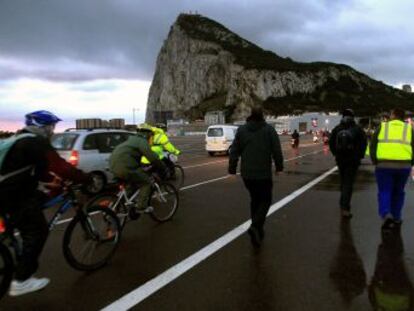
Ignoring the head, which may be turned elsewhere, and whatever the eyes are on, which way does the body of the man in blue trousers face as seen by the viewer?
away from the camera

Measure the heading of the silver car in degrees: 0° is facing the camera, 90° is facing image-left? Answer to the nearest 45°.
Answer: approximately 225°

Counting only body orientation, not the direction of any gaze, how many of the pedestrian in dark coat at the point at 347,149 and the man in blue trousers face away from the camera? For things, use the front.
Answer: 2

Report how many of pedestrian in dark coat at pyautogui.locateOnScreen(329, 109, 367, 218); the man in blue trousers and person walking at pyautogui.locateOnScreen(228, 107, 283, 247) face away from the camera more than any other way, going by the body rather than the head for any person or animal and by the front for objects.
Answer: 3

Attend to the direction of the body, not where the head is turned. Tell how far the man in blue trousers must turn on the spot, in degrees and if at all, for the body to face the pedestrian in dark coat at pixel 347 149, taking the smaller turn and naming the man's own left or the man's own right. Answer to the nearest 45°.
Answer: approximately 45° to the man's own left

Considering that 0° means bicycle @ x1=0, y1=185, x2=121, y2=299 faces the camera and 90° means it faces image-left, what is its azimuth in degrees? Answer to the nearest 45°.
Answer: approximately 225°

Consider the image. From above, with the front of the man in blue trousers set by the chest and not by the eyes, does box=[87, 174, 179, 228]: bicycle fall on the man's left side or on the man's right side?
on the man's left side

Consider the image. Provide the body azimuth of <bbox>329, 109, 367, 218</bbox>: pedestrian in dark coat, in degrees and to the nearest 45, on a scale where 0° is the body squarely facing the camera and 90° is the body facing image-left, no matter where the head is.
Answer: approximately 180°

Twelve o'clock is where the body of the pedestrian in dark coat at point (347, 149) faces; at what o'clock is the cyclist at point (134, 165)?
The cyclist is roughly at 8 o'clock from the pedestrian in dark coat.

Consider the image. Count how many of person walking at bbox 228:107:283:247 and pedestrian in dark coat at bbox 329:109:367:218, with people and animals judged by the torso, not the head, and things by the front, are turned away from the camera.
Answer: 2

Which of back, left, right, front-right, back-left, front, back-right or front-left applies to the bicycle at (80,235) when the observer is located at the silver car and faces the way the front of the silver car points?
back-right
